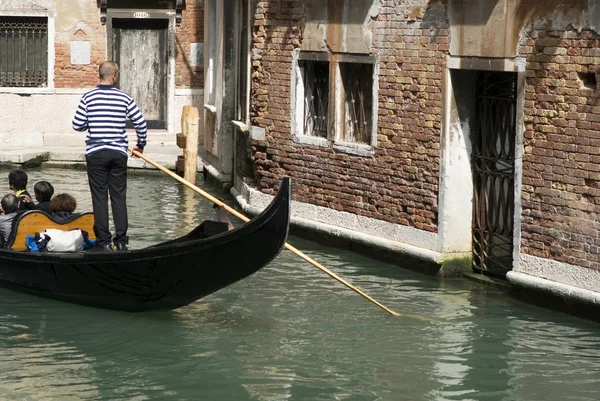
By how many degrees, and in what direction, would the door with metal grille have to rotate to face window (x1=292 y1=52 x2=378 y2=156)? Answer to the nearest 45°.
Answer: approximately 90° to its right

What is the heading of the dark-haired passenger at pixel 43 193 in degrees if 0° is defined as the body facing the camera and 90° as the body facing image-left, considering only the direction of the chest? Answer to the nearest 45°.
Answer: approximately 135°

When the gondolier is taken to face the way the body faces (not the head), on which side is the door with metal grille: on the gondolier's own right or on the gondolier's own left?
on the gondolier's own right

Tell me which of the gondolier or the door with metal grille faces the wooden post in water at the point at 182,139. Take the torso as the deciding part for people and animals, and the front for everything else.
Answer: the gondolier

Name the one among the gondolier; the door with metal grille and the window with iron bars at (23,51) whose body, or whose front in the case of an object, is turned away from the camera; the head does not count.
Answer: the gondolier

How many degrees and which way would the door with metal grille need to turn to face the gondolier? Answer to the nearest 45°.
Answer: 0° — it already faces them

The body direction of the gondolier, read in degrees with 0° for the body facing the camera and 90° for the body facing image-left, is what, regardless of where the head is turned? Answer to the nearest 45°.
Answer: approximately 180°

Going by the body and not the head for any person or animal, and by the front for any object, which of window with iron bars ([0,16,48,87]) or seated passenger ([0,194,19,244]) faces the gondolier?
the window with iron bars
